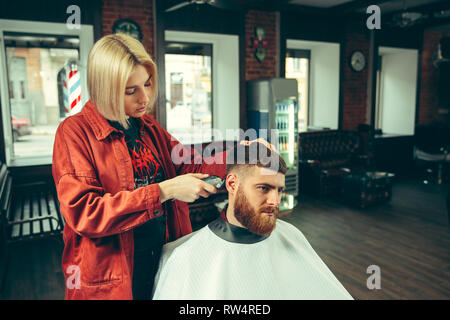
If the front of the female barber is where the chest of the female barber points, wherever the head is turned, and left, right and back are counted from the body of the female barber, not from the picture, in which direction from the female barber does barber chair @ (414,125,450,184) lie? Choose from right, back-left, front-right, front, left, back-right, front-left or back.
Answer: left

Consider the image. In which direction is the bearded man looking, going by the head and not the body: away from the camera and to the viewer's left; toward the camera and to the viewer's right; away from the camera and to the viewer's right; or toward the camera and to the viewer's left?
toward the camera and to the viewer's right

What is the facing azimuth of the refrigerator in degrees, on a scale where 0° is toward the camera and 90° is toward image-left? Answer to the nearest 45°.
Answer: approximately 315°

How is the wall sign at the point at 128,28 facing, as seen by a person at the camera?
facing the viewer

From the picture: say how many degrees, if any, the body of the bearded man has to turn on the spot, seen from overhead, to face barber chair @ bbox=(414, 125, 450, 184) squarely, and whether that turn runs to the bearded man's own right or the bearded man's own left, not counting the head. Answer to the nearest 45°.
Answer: approximately 90° to the bearded man's own left

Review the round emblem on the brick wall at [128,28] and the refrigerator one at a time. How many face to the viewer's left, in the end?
0

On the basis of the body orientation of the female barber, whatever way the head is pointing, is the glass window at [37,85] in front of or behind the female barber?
behind

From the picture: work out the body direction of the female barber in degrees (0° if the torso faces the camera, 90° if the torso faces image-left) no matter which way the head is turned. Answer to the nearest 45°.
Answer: approximately 315°

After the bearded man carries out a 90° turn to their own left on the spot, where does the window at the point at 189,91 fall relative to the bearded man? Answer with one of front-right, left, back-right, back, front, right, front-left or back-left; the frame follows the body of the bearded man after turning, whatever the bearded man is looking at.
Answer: front-left

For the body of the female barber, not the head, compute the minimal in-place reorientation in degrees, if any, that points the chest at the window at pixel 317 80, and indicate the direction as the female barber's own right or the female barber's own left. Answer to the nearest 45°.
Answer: approximately 90° to the female barber's own left

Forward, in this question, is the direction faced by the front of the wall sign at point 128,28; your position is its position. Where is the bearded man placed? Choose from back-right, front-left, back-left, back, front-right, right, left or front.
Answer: front

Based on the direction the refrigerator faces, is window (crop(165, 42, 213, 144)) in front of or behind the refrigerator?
behind

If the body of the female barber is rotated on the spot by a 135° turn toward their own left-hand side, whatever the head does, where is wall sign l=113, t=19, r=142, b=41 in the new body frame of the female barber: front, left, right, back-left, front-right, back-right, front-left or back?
front

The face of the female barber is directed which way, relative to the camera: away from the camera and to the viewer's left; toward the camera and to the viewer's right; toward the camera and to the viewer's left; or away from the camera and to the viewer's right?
toward the camera and to the viewer's right

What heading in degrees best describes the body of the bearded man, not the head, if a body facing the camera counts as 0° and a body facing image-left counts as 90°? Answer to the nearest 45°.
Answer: approximately 315°

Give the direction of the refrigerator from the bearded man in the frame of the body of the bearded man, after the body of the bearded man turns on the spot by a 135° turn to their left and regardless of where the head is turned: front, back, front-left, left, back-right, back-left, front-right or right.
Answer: front
